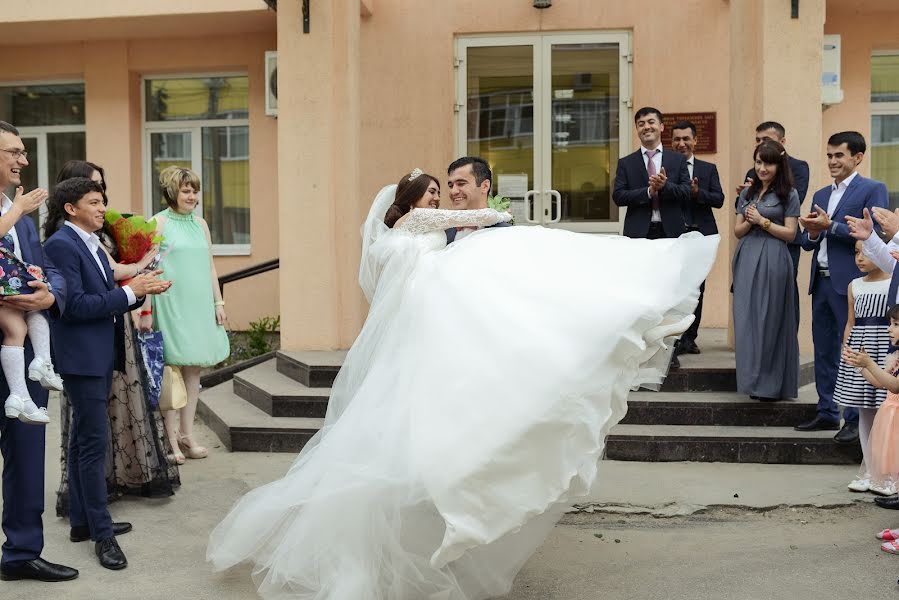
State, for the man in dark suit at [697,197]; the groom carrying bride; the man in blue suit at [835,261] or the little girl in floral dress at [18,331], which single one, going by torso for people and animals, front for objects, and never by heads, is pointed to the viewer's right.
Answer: the little girl in floral dress

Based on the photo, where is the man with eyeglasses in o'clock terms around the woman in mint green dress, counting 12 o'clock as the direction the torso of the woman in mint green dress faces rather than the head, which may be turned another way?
The man with eyeglasses is roughly at 2 o'clock from the woman in mint green dress.

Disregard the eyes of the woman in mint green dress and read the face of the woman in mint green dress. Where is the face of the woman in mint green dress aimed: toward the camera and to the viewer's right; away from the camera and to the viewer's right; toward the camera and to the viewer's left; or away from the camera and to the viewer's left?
toward the camera and to the viewer's right

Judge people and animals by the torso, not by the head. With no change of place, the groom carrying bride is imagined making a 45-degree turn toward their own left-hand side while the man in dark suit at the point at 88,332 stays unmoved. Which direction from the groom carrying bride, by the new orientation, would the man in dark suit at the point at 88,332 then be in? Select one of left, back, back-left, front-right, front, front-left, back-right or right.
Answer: right

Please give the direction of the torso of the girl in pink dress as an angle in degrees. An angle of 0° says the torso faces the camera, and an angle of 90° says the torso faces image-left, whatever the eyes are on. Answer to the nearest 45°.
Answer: approximately 90°

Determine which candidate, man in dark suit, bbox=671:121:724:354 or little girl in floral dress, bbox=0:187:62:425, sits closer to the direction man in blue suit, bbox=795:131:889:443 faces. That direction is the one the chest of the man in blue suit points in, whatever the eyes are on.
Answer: the little girl in floral dress

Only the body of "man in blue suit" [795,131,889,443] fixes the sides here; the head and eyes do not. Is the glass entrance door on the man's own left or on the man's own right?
on the man's own right

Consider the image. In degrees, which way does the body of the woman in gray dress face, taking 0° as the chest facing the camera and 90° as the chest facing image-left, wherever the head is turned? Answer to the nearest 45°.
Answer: approximately 45°
